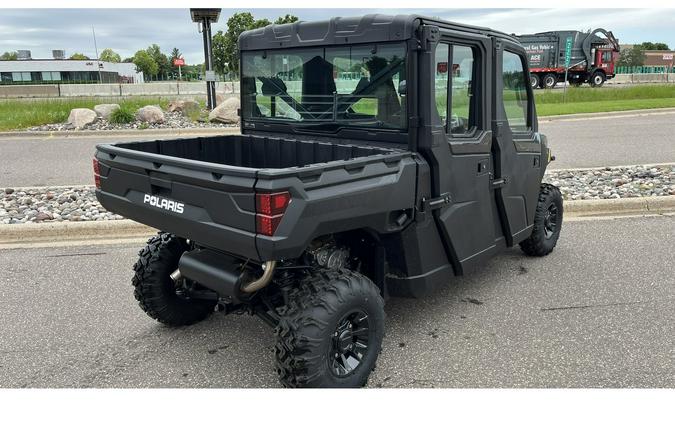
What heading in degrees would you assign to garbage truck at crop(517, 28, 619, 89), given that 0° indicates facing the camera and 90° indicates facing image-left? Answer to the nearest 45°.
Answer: approximately 270°

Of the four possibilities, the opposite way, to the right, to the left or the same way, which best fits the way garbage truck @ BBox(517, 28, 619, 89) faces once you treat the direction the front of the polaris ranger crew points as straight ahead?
to the right

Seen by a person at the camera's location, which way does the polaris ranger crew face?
facing away from the viewer and to the right of the viewer

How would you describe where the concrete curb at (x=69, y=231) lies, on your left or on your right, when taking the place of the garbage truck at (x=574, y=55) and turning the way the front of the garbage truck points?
on your right

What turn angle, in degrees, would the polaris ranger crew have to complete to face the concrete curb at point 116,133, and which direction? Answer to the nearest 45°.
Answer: approximately 90° to its left

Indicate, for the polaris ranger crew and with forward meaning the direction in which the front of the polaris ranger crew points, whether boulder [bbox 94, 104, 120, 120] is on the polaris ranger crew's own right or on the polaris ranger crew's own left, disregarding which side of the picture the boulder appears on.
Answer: on the polaris ranger crew's own left

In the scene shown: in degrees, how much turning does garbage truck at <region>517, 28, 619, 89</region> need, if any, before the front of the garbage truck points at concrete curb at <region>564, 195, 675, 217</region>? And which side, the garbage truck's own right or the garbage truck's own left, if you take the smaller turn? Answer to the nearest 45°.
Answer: approximately 90° to the garbage truck's own right

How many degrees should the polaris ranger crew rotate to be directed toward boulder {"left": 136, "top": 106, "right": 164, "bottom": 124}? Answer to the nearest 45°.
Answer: approximately 45° to its left

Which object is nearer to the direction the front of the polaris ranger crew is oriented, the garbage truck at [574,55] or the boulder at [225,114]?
the garbage truck

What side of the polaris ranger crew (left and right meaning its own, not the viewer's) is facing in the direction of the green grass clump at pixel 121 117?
left

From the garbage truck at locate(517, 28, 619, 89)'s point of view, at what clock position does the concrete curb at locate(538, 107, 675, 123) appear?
The concrete curb is roughly at 3 o'clock from the garbage truck.
